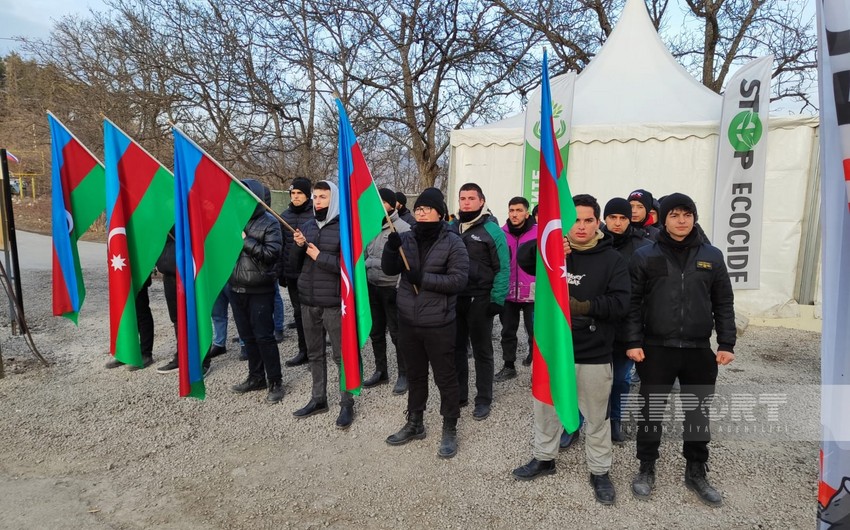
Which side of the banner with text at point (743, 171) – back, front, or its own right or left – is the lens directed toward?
front

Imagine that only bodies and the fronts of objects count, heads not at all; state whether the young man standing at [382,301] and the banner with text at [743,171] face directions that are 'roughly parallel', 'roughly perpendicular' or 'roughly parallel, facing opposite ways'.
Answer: roughly parallel

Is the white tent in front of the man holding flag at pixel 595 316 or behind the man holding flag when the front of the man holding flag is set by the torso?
behind

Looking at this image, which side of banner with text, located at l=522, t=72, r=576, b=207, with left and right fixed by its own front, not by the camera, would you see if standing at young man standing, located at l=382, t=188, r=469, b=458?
front

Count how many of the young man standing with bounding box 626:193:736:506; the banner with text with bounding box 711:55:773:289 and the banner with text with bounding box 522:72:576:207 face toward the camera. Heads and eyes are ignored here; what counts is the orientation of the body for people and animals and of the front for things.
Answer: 3

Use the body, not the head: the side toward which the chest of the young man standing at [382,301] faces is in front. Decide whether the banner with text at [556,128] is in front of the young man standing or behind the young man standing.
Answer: behind

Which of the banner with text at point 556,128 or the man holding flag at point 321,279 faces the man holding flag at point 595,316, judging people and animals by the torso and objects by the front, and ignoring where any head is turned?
the banner with text

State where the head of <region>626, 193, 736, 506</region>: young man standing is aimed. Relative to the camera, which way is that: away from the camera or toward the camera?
toward the camera

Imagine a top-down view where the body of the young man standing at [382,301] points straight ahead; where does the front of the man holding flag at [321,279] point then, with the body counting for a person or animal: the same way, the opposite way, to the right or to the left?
the same way

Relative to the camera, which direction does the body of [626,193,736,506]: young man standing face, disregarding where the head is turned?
toward the camera

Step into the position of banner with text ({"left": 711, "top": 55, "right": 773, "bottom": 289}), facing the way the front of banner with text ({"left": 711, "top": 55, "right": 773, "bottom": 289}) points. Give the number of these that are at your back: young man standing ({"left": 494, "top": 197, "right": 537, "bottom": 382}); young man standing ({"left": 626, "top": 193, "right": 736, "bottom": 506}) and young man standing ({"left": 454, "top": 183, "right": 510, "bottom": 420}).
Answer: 0

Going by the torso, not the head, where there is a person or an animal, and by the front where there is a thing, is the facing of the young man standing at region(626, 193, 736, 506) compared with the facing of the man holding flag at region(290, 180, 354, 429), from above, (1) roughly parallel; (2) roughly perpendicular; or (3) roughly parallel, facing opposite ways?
roughly parallel

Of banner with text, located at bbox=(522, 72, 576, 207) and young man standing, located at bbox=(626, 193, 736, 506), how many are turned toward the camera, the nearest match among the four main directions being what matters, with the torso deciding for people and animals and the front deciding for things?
2

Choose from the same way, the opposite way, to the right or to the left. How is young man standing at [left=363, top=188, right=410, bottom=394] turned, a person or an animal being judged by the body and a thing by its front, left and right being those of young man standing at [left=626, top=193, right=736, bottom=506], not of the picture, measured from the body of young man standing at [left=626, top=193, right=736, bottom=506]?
the same way

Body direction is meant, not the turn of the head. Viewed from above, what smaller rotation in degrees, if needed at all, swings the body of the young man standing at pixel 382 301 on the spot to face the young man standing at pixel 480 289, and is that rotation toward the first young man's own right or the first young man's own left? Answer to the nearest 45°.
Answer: approximately 90° to the first young man's own left

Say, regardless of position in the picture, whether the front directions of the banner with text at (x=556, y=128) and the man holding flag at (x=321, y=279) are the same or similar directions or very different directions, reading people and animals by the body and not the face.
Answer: same or similar directions

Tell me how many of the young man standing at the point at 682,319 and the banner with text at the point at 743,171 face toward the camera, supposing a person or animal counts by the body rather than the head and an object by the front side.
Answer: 2

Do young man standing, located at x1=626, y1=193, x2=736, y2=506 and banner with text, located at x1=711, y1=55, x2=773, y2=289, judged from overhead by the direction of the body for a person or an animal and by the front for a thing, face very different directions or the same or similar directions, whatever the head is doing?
same or similar directions

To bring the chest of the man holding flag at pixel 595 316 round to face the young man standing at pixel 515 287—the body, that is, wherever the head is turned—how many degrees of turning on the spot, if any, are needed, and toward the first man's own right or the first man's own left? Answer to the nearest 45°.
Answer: approximately 135° to the first man's own right

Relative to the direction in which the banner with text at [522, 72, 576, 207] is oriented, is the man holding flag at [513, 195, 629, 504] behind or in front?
in front
